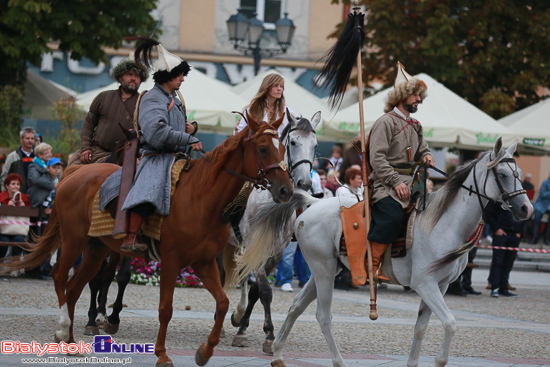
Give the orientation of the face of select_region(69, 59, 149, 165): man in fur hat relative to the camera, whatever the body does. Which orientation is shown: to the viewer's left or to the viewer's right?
to the viewer's right

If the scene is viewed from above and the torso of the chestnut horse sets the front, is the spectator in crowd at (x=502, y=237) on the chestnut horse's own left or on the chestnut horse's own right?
on the chestnut horse's own left

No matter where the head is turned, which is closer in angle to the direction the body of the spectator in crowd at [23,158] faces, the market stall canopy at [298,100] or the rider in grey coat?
the rider in grey coat

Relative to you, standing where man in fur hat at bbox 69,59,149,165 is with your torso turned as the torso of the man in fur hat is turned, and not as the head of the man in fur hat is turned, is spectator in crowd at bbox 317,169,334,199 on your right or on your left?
on your left

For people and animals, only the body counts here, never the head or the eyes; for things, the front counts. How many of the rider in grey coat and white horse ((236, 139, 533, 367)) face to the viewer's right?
2

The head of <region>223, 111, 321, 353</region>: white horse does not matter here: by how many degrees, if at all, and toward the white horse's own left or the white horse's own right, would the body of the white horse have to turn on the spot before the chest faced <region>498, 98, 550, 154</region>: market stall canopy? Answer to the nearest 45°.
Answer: approximately 90° to the white horse's own left

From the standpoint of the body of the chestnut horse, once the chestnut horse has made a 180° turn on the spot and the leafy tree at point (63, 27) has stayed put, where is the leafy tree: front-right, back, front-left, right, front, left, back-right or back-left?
front-right

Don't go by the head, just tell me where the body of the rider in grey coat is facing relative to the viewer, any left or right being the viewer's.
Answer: facing to the right of the viewer

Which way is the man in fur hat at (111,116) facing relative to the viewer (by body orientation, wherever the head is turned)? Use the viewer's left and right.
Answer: facing the viewer and to the right of the viewer

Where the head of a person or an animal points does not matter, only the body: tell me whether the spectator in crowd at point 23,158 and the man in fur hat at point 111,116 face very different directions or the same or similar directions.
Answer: same or similar directions

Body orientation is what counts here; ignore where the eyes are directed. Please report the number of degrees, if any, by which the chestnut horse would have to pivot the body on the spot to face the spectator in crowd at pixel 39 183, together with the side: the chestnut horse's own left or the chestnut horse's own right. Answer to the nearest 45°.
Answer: approximately 135° to the chestnut horse's own left

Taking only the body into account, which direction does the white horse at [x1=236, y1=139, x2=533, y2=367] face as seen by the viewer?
to the viewer's right
